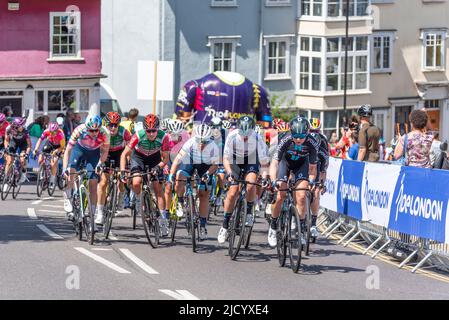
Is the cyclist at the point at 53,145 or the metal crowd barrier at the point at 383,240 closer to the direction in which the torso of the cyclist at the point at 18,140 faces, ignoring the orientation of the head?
the metal crowd barrier

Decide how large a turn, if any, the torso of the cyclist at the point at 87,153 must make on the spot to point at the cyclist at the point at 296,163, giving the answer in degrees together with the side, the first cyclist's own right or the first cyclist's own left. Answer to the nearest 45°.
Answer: approximately 45° to the first cyclist's own left

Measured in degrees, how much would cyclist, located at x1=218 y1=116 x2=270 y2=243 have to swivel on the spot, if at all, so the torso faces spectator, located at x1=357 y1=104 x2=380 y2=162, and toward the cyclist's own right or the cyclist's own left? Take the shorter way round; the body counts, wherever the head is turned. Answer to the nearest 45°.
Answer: approximately 135° to the cyclist's own left

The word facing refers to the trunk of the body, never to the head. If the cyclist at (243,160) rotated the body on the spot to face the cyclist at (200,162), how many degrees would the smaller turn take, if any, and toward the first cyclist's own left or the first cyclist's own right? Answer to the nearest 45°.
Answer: approximately 135° to the first cyclist's own right

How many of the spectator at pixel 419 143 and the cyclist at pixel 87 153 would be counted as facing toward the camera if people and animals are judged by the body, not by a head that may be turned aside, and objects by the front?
1

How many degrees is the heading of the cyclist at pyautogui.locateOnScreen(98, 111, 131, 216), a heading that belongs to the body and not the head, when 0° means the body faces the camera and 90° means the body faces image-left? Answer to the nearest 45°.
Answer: approximately 0°

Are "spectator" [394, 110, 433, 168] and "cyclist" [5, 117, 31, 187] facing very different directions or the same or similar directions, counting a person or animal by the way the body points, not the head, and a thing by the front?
very different directions

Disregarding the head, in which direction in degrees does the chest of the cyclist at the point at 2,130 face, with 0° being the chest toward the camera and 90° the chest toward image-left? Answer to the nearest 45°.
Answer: approximately 0°
